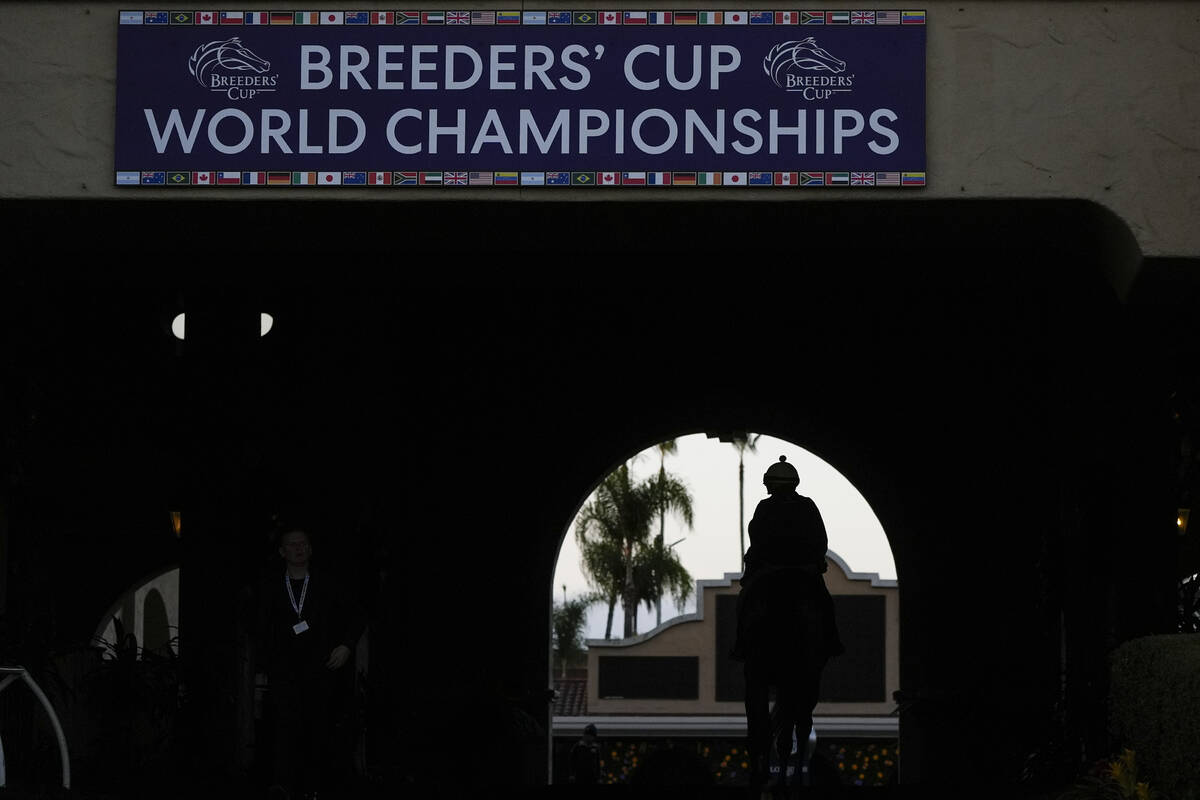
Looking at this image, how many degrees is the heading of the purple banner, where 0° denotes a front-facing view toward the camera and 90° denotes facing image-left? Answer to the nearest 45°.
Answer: approximately 0°

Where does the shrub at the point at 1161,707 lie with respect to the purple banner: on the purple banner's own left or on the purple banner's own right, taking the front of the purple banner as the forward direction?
on the purple banner's own left

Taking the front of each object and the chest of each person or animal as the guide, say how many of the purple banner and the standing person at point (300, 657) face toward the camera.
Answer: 2

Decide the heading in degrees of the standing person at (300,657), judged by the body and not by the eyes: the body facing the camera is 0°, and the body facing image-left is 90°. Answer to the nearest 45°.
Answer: approximately 0°

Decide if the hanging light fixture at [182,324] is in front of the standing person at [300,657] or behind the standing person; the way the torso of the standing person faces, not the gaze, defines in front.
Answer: behind

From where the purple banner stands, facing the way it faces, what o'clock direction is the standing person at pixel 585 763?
The standing person is roughly at 6 o'clock from the purple banner.

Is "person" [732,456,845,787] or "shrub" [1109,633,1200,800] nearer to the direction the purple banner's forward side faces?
the shrub
